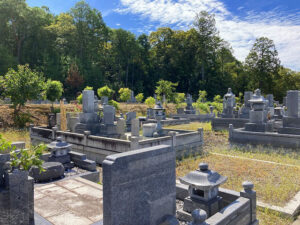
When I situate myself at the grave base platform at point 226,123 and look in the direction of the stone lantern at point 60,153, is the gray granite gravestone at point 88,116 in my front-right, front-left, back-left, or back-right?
front-right

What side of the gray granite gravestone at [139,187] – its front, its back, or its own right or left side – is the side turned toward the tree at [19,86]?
front

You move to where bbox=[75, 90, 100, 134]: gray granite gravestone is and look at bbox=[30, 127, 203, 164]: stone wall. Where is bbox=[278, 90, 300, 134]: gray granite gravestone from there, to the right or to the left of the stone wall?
left

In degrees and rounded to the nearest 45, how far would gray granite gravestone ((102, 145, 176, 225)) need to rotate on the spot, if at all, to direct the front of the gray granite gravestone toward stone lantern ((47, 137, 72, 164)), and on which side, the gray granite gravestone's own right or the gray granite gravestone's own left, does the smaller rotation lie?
0° — it already faces it

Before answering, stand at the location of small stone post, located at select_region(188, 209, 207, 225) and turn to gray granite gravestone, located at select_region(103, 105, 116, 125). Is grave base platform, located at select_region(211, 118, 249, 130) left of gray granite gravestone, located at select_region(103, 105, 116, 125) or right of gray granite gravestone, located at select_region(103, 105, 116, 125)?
right
